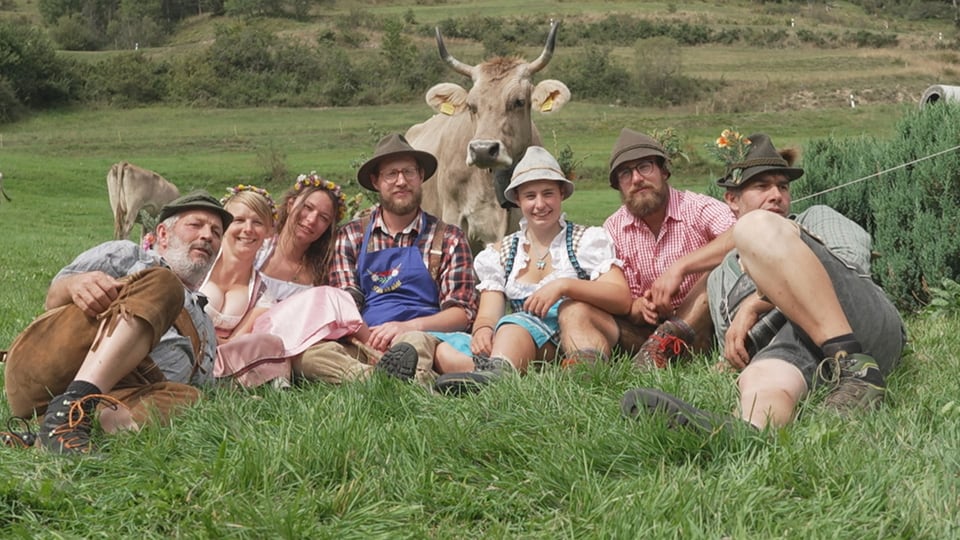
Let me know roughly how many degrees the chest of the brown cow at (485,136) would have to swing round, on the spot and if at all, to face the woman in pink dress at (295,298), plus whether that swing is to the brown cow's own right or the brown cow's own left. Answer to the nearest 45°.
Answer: approximately 45° to the brown cow's own right

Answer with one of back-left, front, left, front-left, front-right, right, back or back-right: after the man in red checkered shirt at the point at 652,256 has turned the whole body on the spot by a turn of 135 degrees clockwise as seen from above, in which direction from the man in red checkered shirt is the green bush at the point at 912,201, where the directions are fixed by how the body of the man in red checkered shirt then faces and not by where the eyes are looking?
right

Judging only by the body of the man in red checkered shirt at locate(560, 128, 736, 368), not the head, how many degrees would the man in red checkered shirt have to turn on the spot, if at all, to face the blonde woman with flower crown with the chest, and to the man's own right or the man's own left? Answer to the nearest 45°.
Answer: approximately 90° to the man's own right

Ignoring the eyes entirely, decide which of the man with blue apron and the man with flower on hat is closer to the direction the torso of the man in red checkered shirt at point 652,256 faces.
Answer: the man with flower on hat

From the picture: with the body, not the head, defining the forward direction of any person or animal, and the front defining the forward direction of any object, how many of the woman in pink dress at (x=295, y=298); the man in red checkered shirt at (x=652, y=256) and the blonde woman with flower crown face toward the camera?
3

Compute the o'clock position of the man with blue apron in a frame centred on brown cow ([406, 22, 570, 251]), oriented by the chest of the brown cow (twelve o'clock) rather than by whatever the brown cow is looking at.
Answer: The man with blue apron is roughly at 2 o'clock from the brown cow.

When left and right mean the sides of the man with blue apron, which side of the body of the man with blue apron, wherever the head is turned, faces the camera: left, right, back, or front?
front

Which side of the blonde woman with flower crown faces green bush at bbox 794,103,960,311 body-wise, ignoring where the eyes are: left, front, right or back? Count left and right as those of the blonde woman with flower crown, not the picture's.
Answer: left

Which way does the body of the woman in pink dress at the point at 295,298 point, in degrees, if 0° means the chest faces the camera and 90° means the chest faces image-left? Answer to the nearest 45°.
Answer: approximately 0°

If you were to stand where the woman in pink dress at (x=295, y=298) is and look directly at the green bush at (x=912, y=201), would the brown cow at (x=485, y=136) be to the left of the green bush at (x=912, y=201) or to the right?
left

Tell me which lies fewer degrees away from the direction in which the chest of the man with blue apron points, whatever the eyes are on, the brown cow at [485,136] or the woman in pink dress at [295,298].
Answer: the woman in pink dress

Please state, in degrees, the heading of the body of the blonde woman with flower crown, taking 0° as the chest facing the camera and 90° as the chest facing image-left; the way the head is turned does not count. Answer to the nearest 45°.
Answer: approximately 0°

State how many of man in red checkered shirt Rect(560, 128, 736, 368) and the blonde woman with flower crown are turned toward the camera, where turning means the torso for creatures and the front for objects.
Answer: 2

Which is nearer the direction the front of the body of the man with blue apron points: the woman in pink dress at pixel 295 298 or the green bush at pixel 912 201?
the woman in pink dress

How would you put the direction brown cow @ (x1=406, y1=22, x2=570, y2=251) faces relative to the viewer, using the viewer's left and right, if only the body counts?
facing the viewer and to the right of the viewer
